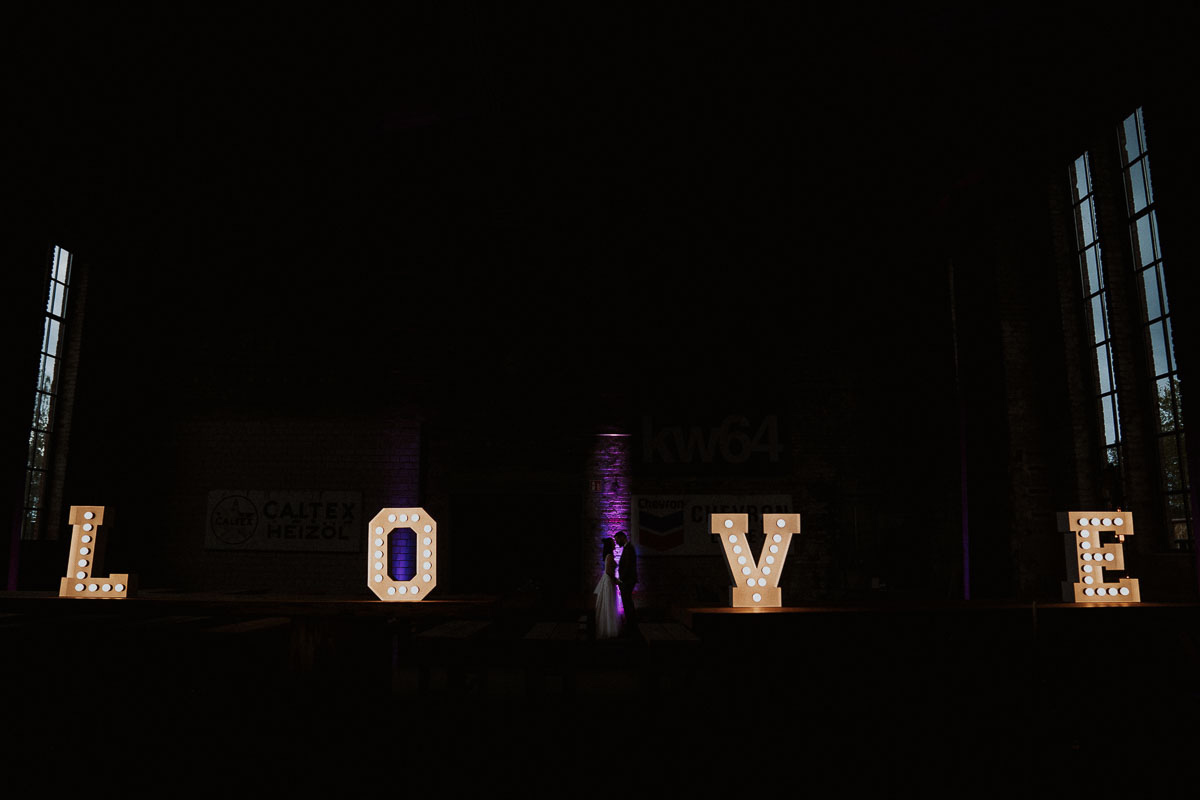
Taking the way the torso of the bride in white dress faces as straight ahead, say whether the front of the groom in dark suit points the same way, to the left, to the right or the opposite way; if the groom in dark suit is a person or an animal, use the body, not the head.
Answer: the opposite way

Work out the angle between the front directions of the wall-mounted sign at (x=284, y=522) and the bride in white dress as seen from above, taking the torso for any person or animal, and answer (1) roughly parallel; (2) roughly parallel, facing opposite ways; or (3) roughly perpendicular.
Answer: roughly perpendicular

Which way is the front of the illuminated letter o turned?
toward the camera

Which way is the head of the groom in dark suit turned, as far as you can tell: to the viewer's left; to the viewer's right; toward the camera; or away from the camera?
to the viewer's left

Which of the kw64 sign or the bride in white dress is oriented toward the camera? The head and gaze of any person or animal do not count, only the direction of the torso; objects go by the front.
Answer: the kw64 sign

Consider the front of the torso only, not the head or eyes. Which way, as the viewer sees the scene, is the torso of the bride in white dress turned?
to the viewer's right

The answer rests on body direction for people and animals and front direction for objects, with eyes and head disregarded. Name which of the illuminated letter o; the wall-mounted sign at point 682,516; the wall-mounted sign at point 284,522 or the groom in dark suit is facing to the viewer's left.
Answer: the groom in dark suit

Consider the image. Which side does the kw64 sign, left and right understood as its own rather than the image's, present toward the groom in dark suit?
front

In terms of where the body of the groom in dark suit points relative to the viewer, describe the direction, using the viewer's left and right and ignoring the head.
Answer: facing to the left of the viewer

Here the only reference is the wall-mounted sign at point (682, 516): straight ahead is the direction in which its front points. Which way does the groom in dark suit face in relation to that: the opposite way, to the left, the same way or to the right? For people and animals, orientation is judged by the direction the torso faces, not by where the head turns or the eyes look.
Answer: to the right

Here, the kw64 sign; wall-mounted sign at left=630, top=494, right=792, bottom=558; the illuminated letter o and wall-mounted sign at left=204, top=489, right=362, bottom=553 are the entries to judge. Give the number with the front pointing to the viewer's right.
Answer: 0

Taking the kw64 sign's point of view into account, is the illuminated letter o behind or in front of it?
in front

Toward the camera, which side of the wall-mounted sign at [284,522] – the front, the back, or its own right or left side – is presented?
front

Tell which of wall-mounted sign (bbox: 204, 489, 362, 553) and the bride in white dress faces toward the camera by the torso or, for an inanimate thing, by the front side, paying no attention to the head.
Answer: the wall-mounted sign
